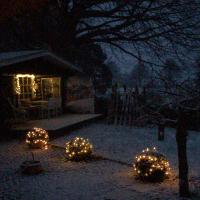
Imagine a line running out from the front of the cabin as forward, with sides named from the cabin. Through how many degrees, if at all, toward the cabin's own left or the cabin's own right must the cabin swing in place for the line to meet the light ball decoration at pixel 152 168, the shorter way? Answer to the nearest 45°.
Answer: approximately 45° to the cabin's own right

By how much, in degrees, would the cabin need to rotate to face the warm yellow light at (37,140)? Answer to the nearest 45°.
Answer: approximately 45° to its right

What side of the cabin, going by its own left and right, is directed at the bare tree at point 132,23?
left

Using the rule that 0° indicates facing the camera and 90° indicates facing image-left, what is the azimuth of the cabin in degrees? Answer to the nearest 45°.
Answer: approximately 315°

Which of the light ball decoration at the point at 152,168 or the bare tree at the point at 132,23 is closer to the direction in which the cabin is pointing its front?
the light ball decoration
